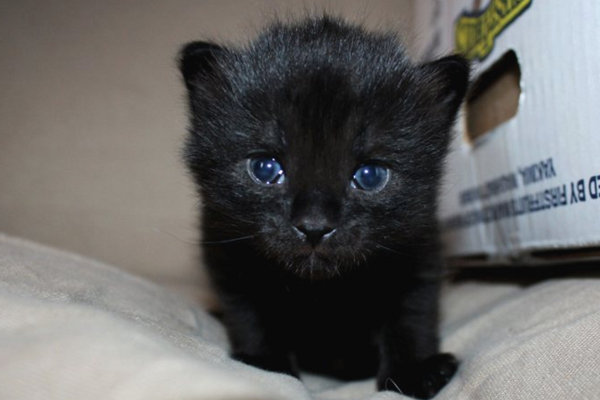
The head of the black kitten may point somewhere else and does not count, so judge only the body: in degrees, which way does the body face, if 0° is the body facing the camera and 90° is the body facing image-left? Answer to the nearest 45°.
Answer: approximately 0°

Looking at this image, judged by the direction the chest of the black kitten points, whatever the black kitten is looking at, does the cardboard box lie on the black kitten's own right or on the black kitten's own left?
on the black kitten's own left
